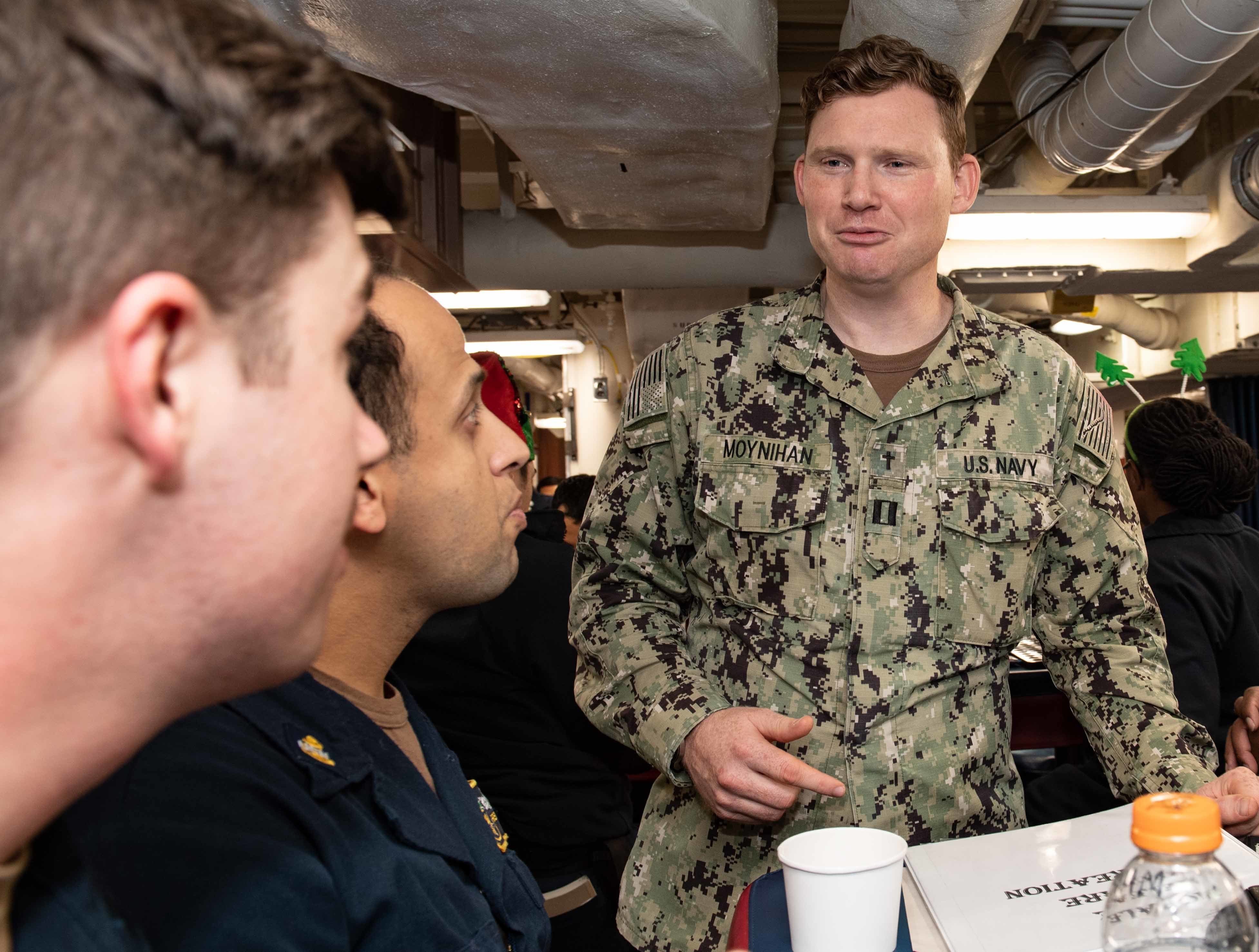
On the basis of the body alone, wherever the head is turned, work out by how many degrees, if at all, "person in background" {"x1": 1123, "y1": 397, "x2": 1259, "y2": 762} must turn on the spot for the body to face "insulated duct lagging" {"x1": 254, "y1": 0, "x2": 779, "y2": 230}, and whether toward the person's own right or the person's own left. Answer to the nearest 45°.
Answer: approximately 90° to the person's own left

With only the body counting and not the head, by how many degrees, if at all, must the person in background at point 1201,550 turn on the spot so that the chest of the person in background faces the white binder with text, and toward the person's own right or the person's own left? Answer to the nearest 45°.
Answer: approximately 135° to the person's own left

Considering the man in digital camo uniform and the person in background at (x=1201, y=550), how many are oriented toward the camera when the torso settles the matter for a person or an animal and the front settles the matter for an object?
1

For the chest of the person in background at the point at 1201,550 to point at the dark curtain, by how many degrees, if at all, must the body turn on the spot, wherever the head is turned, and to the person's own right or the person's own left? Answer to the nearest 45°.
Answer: approximately 45° to the person's own right

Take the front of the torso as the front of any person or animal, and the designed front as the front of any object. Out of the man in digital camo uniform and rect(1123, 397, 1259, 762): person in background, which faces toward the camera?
the man in digital camo uniform

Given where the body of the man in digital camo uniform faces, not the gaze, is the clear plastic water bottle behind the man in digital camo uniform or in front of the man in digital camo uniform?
in front

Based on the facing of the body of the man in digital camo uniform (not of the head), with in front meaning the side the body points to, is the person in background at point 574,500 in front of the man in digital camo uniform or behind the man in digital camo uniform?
behind

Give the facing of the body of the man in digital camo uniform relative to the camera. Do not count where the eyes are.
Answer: toward the camera

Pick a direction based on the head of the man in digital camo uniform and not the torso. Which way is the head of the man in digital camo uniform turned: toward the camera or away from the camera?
toward the camera

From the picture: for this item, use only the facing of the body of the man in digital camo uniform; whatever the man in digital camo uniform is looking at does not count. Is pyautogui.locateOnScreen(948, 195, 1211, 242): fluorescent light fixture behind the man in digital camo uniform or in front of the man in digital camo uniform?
behind

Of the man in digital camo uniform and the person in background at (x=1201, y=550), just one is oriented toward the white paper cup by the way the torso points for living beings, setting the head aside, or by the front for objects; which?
the man in digital camo uniform

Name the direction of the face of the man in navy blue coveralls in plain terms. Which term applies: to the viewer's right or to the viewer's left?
to the viewer's right
